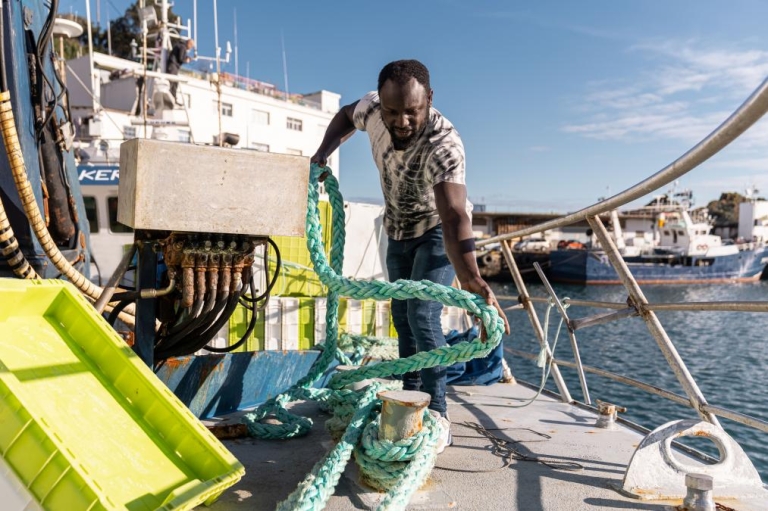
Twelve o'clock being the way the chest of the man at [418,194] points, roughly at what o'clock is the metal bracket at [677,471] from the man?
The metal bracket is roughly at 10 o'clock from the man.

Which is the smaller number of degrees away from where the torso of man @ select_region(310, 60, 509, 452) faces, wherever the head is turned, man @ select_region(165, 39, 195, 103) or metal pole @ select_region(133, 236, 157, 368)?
the metal pole

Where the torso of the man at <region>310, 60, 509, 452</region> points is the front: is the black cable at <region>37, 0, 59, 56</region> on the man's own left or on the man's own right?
on the man's own right

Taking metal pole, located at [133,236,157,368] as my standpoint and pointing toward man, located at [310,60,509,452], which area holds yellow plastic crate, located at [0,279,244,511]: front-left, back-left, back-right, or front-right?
back-right

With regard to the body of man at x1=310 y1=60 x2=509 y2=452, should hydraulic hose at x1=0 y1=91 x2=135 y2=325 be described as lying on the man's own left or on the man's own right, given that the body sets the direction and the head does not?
on the man's own right

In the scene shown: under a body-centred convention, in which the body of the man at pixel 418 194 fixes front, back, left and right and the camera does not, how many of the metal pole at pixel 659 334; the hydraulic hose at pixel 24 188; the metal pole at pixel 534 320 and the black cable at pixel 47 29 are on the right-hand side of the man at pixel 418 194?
2

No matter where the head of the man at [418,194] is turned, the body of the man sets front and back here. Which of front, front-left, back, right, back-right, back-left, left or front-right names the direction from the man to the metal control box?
front-right

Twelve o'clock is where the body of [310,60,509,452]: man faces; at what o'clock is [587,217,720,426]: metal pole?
The metal pole is roughly at 9 o'clock from the man.

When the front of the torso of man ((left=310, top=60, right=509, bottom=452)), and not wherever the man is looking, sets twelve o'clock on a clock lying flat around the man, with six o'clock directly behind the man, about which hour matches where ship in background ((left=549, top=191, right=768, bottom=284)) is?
The ship in background is roughly at 7 o'clock from the man.

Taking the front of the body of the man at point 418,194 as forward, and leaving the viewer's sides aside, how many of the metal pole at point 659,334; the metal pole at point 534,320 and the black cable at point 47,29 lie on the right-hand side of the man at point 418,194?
1

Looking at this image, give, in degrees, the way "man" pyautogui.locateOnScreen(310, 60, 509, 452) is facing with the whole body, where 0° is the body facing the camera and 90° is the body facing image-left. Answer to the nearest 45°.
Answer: approximately 0°

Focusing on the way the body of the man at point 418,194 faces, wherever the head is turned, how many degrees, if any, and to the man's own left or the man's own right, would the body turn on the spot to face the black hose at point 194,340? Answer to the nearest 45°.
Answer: approximately 90° to the man's own right
